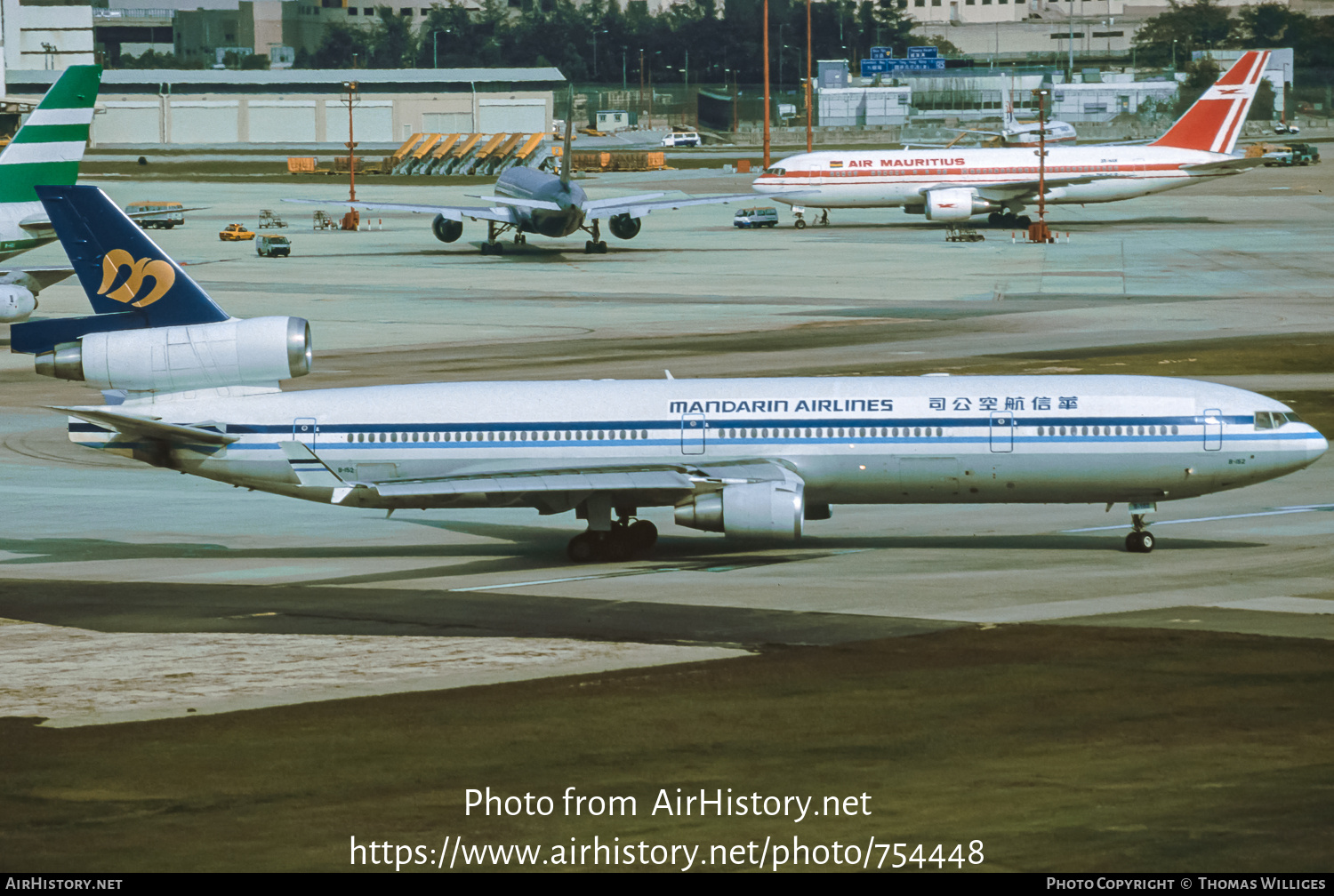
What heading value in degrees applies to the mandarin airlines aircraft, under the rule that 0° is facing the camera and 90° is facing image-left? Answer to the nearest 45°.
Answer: approximately 270°
